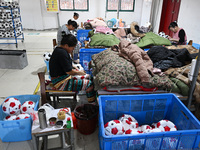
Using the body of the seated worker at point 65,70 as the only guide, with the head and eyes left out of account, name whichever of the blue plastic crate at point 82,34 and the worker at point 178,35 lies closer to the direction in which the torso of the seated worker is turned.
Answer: the worker

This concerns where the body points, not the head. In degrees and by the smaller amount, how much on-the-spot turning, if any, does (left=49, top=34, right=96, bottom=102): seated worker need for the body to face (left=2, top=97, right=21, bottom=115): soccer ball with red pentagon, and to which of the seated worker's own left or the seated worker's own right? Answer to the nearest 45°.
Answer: approximately 135° to the seated worker's own right

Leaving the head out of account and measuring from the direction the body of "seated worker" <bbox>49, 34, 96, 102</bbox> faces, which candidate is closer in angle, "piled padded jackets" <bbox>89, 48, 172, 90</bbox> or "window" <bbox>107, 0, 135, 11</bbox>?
the piled padded jackets

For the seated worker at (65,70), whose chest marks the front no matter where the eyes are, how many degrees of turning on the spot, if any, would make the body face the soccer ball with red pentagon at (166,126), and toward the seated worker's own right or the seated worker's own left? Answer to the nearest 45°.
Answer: approximately 45° to the seated worker's own right

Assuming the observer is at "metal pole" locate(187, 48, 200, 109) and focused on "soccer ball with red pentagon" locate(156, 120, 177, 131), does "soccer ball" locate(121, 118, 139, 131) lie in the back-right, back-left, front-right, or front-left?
front-right

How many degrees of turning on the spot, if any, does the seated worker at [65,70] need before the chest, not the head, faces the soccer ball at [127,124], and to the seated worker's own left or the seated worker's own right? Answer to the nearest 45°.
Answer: approximately 45° to the seated worker's own right

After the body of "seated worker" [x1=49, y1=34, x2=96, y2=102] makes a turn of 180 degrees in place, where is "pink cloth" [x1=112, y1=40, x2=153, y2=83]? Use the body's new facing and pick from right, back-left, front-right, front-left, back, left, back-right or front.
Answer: back

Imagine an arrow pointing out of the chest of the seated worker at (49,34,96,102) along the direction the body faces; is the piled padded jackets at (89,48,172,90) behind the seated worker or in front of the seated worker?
in front

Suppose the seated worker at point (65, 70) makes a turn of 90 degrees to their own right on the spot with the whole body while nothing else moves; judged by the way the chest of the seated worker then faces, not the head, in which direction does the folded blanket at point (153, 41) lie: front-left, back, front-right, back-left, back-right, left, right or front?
back-left

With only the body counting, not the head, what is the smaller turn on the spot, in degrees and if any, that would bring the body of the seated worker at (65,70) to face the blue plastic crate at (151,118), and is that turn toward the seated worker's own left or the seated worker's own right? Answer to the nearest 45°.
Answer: approximately 45° to the seated worker's own right

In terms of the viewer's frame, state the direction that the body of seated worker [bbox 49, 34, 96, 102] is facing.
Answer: to the viewer's right
